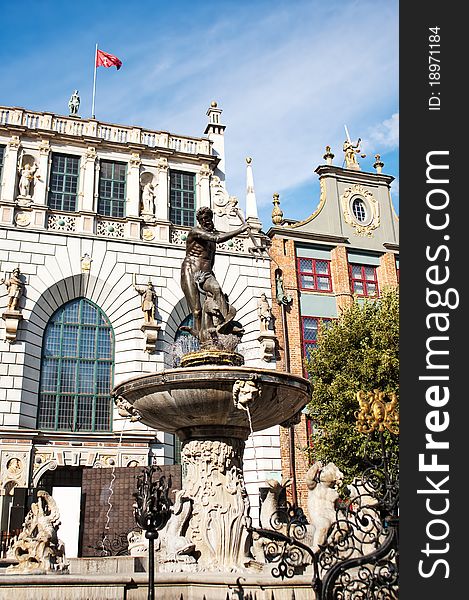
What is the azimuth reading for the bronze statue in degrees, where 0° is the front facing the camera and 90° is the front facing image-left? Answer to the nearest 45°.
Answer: approximately 315°

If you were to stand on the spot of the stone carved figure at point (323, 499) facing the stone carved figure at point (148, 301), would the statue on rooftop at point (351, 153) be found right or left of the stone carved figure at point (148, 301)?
right

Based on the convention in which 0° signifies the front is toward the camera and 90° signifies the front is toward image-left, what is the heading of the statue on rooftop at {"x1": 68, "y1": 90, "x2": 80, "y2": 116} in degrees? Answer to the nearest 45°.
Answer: approximately 0°

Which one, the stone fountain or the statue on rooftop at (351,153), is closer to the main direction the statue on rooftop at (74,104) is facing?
the stone fountain
